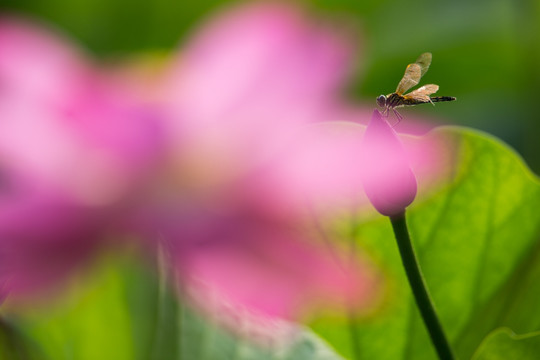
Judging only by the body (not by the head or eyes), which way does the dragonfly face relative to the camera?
to the viewer's left
